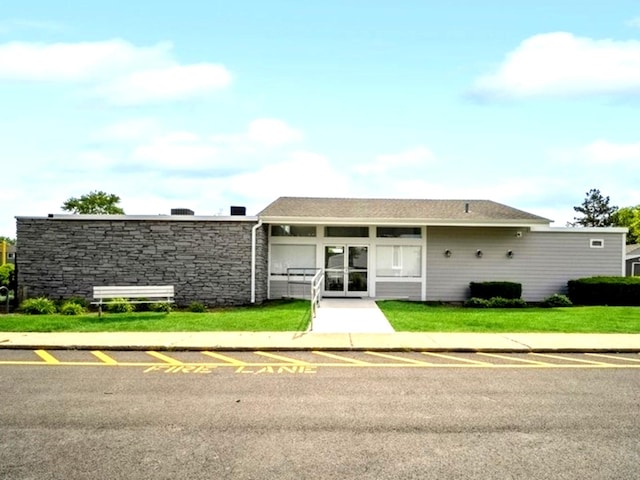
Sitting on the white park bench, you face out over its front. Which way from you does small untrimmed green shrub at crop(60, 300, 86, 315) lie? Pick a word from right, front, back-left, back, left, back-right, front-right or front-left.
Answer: back-right

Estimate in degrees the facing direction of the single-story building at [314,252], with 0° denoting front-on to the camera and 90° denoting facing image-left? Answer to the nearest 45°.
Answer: approximately 0°

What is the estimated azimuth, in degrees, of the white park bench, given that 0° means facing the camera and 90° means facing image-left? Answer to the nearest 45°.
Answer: approximately 0°

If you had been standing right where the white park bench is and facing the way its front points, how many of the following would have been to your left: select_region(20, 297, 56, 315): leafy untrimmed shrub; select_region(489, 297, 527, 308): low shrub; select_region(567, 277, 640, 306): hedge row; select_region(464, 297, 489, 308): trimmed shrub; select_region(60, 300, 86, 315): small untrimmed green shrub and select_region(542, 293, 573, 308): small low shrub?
4

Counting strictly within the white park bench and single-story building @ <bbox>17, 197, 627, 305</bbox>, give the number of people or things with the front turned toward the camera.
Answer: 2

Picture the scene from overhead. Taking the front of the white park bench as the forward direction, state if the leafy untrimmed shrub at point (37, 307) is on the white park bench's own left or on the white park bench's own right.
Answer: on the white park bench's own right

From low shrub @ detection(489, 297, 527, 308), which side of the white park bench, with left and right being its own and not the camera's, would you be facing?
left

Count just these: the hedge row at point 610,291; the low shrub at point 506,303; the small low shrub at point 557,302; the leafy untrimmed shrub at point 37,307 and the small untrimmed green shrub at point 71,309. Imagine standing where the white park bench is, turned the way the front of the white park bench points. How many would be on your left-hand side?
3

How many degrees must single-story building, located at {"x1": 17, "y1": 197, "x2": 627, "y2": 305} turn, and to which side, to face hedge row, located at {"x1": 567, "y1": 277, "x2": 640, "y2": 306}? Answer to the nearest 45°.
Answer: approximately 90° to its left

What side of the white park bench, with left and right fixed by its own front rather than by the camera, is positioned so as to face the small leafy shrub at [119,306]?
back

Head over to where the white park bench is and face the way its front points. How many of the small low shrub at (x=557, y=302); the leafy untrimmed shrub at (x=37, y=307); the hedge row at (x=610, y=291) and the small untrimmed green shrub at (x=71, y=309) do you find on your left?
2
